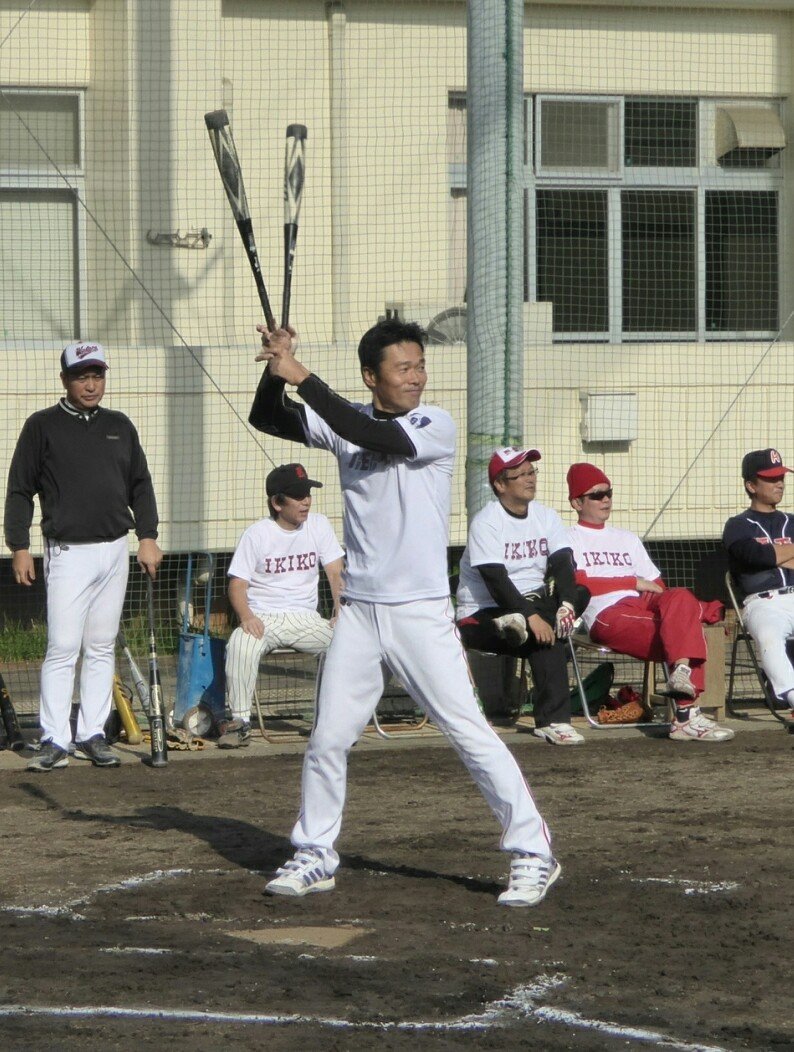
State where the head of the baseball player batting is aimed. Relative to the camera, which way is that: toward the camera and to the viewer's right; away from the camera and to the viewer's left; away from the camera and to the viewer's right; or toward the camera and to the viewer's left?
toward the camera and to the viewer's right

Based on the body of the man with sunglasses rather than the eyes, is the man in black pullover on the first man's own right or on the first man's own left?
on the first man's own right

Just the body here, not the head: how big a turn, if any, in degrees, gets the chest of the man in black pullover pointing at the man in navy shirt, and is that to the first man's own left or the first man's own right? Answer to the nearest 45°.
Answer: approximately 90° to the first man's own left

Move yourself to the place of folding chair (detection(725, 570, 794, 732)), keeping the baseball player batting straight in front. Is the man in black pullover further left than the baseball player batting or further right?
right

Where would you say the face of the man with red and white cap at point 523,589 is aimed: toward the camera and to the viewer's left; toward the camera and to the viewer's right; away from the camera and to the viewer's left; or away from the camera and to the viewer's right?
toward the camera and to the viewer's right

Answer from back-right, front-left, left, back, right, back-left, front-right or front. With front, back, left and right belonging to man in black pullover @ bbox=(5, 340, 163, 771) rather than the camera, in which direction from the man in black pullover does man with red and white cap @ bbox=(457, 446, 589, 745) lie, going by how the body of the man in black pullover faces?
left

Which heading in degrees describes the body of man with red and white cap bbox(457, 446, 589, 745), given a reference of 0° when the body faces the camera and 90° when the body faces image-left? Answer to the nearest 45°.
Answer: approximately 315°

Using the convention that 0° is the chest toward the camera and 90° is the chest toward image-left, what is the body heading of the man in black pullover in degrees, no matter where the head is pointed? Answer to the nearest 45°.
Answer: approximately 0°

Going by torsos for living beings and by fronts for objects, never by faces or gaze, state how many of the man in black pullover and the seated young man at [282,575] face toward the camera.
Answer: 2
